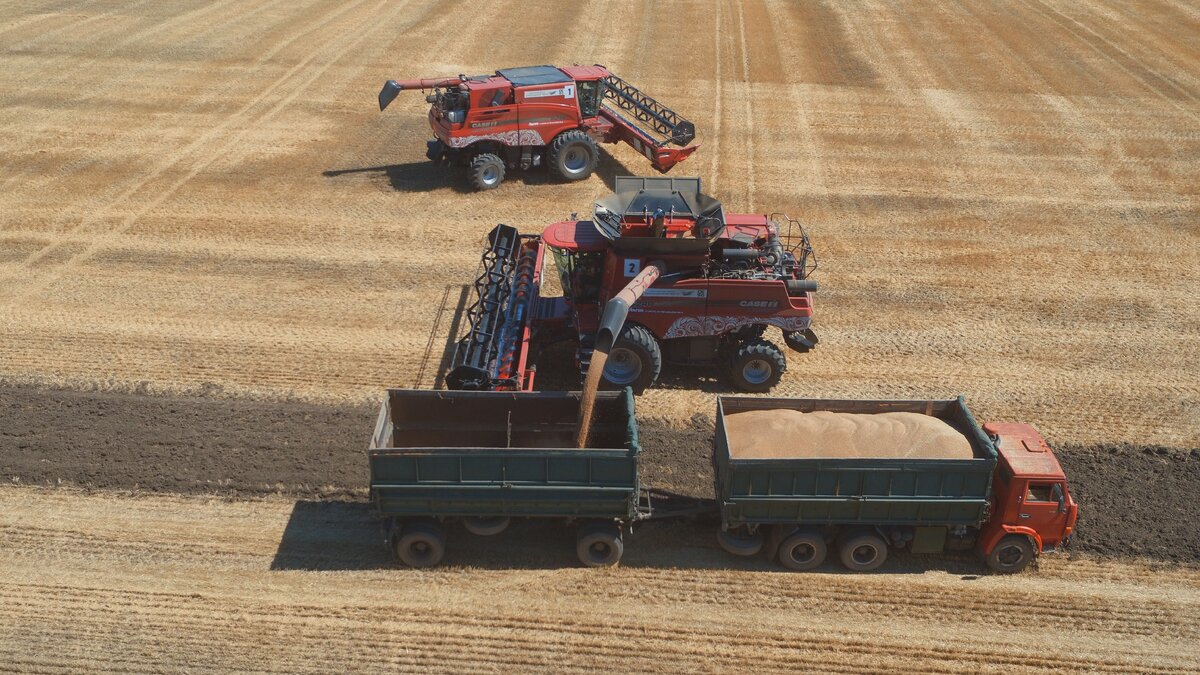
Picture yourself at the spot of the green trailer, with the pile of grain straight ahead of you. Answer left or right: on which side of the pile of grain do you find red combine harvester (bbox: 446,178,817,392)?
left

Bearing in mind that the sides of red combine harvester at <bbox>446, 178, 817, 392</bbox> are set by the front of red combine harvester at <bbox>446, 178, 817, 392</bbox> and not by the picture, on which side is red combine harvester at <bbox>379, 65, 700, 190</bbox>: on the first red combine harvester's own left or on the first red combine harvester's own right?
on the first red combine harvester's own right

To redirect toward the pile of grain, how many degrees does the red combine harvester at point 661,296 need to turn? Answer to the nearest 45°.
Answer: approximately 135° to its left

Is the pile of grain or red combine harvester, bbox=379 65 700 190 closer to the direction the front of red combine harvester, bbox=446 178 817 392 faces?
the red combine harvester

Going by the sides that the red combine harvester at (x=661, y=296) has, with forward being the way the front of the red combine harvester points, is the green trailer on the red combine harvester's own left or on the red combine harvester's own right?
on the red combine harvester's own left

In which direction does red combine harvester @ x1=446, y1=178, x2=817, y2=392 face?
to the viewer's left
